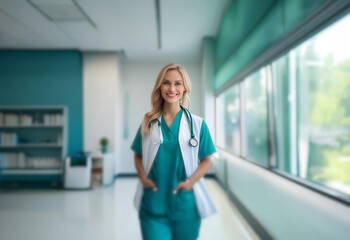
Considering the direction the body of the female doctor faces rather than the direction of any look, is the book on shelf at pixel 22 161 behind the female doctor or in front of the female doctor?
behind

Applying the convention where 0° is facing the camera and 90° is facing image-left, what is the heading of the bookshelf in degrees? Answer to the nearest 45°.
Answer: approximately 0°

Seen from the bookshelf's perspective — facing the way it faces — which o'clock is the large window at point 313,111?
The large window is roughly at 11 o'clock from the bookshelf.

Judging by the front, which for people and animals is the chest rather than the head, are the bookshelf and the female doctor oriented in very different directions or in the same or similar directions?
same or similar directions

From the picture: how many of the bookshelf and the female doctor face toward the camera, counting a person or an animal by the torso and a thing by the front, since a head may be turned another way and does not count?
2

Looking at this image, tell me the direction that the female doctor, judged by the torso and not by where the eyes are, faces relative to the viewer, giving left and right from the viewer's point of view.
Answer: facing the viewer

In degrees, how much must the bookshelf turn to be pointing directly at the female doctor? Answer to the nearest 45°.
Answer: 0° — it already faces them

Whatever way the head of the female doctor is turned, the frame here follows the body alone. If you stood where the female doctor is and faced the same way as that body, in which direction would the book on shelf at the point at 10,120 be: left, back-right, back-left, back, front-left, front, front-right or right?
back-right

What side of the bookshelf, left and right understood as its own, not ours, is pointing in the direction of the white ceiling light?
front

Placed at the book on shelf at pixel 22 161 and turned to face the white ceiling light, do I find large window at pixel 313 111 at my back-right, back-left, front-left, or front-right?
front-left
